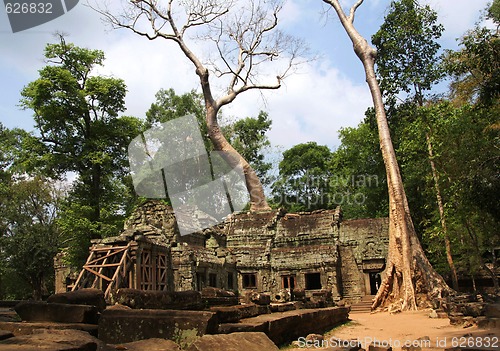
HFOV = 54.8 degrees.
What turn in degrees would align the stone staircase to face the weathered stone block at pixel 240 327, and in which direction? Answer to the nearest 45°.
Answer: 0° — it already faces it

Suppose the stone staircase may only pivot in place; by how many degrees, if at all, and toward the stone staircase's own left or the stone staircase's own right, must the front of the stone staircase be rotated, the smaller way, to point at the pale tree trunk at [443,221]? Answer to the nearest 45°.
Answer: approximately 90° to the stone staircase's own left

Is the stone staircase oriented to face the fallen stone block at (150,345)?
yes

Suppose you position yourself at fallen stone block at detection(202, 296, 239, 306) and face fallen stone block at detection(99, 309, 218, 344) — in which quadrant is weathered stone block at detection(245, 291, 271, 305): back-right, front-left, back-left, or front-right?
back-left

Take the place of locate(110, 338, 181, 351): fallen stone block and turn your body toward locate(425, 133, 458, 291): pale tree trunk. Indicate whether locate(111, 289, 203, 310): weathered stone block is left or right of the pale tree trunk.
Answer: left

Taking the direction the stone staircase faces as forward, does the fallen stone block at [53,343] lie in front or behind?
in front

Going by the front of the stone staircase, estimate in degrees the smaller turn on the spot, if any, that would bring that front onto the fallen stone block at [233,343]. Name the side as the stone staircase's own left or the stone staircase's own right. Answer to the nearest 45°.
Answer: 0° — it already faces it
